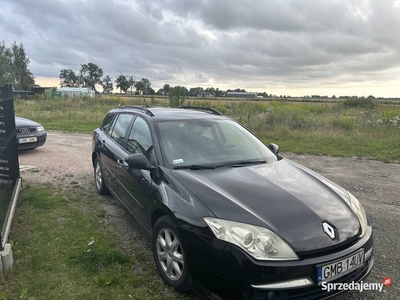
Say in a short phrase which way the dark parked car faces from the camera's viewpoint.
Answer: facing the viewer and to the right of the viewer
